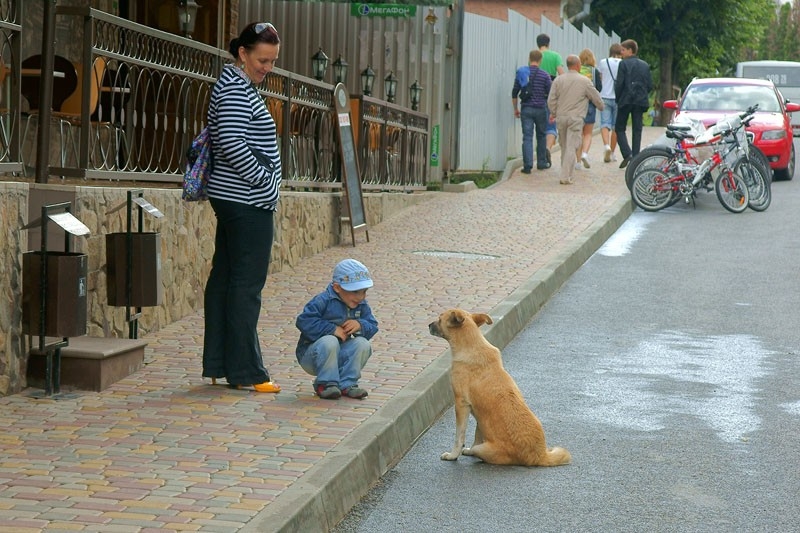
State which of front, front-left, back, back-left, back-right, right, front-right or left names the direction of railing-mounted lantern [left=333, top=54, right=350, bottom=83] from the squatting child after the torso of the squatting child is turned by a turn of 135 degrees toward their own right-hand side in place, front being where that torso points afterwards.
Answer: right

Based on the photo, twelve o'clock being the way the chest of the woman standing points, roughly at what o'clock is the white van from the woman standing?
The white van is roughly at 10 o'clock from the woman standing.

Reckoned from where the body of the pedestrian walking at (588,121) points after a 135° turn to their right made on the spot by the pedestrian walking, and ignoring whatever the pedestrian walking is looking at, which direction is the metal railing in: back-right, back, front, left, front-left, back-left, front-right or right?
front-right

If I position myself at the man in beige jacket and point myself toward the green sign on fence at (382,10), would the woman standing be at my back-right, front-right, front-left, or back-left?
front-left

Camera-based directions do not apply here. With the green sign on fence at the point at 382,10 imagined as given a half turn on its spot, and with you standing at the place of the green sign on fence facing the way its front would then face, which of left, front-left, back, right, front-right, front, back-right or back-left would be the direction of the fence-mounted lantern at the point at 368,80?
back

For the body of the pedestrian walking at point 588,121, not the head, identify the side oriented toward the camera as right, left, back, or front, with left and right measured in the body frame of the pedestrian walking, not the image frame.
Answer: back

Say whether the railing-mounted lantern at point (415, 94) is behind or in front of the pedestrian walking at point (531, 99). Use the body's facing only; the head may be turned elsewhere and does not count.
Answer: behind

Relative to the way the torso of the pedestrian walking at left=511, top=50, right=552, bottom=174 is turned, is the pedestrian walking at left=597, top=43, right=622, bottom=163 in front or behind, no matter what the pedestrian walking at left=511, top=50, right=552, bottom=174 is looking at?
in front

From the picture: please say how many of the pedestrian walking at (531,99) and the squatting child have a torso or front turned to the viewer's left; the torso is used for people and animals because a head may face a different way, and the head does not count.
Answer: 0

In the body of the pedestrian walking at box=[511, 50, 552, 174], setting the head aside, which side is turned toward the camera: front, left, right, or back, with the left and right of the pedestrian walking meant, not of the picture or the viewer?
back

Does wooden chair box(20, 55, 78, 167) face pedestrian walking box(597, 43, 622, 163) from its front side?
no

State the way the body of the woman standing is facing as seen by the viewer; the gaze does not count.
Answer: to the viewer's right

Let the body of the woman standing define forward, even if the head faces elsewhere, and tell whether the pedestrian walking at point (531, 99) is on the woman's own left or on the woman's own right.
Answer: on the woman's own left

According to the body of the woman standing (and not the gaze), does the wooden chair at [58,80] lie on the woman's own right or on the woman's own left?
on the woman's own left

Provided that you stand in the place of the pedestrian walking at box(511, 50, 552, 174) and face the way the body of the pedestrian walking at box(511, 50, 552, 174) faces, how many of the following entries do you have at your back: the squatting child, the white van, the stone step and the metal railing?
3

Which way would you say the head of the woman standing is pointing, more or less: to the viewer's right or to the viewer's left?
to the viewer's right

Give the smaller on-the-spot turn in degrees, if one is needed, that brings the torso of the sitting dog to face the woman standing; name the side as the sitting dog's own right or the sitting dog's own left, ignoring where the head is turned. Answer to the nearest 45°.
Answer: approximately 45° to the sitting dog's own right

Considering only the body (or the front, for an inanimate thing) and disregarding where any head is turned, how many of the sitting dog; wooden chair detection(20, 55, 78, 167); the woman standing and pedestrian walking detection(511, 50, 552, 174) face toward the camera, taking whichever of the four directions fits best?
0

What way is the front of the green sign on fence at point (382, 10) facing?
toward the camera

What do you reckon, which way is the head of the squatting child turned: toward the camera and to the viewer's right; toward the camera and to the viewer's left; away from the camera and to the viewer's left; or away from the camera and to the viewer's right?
toward the camera and to the viewer's right

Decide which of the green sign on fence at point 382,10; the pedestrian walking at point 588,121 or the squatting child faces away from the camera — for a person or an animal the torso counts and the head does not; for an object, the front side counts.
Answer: the pedestrian walking
